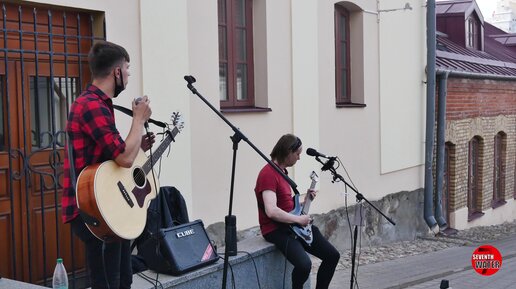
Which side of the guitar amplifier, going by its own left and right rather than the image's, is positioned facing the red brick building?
left

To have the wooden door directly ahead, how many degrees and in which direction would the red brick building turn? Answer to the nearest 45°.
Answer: approximately 45° to its right

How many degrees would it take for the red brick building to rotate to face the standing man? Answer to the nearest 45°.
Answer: approximately 45° to its right

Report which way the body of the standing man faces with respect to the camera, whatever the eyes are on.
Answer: to the viewer's right
